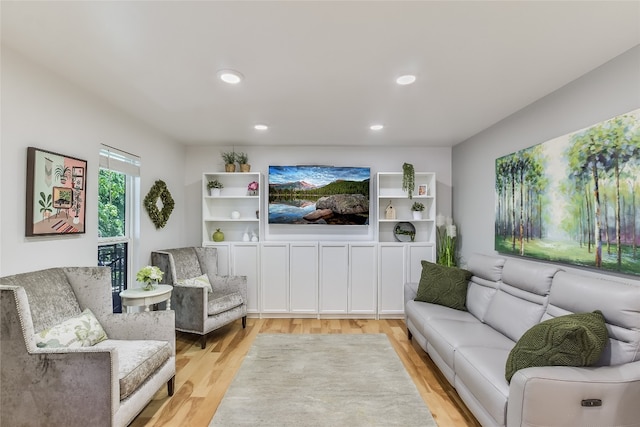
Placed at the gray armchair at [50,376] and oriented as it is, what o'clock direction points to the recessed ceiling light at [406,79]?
The recessed ceiling light is roughly at 11 o'clock from the gray armchair.

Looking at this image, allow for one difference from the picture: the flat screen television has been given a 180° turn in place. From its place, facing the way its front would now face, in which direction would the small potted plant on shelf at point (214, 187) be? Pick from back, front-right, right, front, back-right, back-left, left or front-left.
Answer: left

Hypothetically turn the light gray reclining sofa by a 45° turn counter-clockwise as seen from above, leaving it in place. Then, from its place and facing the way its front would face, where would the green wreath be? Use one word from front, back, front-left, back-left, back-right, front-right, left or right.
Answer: right

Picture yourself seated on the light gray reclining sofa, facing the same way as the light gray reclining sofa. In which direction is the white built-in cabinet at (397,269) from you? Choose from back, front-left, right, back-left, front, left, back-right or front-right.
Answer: right

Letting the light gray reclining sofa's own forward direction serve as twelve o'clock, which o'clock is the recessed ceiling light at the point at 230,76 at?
The recessed ceiling light is roughly at 1 o'clock from the light gray reclining sofa.

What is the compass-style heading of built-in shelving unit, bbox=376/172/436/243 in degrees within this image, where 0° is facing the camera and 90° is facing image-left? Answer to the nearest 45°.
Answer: approximately 0°

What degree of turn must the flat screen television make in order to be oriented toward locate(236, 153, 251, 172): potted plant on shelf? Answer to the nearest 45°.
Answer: approximately 90° to its right

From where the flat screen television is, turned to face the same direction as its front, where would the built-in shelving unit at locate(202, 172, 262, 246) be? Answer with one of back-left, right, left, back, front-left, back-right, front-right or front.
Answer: right

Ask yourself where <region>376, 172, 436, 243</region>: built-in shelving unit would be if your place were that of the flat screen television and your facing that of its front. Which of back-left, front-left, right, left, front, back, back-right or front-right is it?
left

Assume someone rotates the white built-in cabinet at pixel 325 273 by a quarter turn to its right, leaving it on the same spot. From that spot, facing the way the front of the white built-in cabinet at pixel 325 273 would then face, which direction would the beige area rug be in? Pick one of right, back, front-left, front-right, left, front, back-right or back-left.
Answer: left

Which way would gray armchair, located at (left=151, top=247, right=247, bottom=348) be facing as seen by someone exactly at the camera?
facing the viewer and to the right of the viewer

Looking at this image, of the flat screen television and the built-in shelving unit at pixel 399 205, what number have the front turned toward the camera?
2

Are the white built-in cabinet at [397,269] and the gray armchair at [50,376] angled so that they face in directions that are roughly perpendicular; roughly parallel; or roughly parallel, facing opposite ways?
roughly perpendicular

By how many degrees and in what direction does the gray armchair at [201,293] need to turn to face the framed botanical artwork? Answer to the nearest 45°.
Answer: approximately 90° to its right
